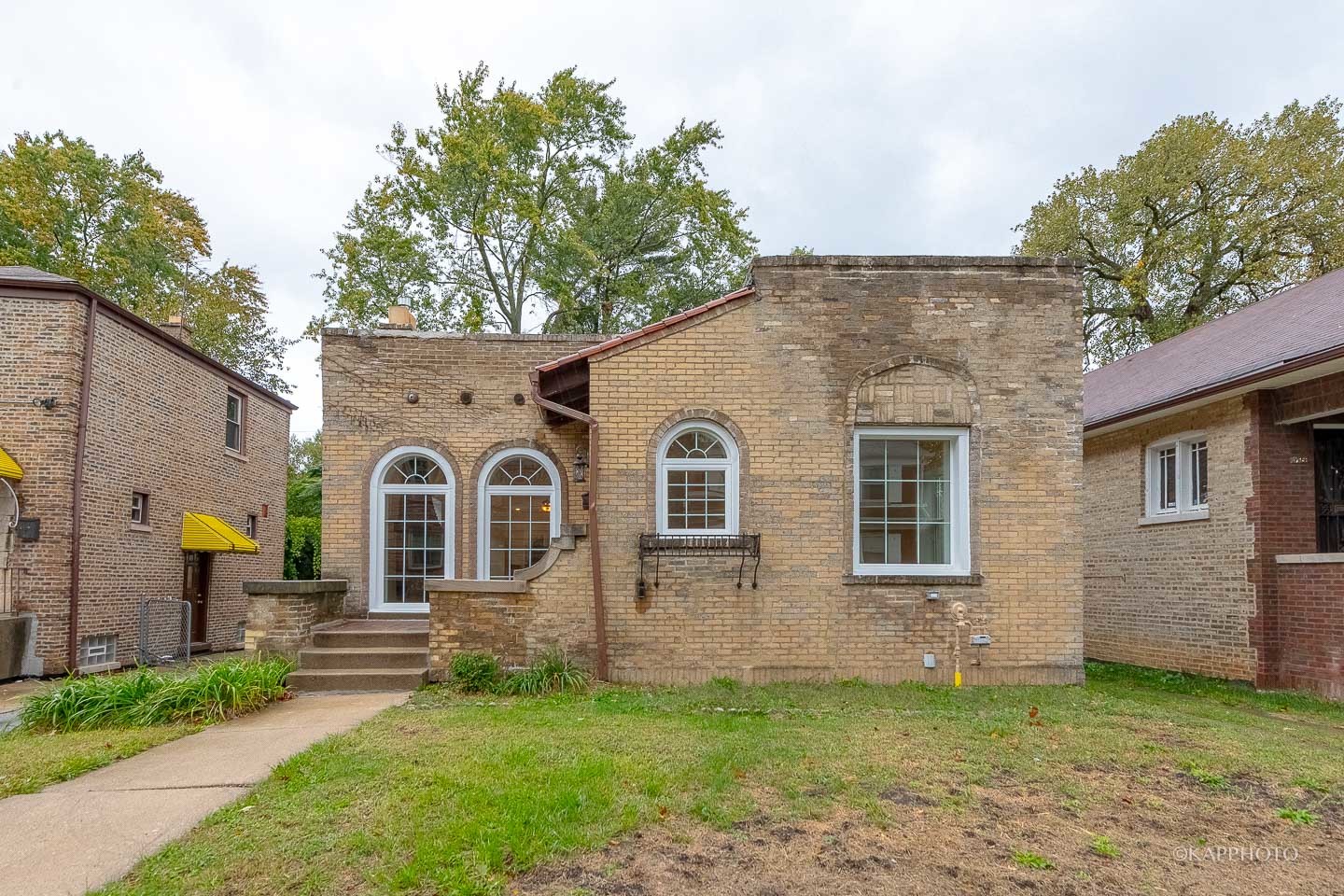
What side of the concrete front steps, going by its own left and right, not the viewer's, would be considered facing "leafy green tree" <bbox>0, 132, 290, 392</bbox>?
back

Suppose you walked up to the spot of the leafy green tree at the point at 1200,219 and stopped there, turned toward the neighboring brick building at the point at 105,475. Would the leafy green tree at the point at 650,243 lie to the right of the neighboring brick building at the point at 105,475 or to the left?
right

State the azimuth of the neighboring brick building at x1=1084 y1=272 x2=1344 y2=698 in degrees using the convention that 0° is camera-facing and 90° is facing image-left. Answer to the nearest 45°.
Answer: approximately 315°

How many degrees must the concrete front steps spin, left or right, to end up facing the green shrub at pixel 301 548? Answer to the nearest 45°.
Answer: approximately 180°

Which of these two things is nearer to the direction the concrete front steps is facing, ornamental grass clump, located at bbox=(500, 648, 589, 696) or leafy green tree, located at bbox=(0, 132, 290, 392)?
the ornamental grass clump

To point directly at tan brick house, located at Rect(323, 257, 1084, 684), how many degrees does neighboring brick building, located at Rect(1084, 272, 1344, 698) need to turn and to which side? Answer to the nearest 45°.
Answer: approximately 90° to its right

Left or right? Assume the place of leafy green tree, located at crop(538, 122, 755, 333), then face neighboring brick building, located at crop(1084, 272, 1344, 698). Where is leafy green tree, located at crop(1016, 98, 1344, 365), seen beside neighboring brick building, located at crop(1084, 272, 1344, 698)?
left

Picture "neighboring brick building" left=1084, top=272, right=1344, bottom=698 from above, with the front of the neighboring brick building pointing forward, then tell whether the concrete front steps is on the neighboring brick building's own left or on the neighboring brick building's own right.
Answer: on the neighboring brick building's own right

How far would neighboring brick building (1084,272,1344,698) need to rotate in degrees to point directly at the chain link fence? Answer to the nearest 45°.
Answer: approximately 135° to its right

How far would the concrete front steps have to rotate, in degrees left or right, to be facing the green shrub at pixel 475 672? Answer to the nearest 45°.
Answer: approximately 45° to its left
